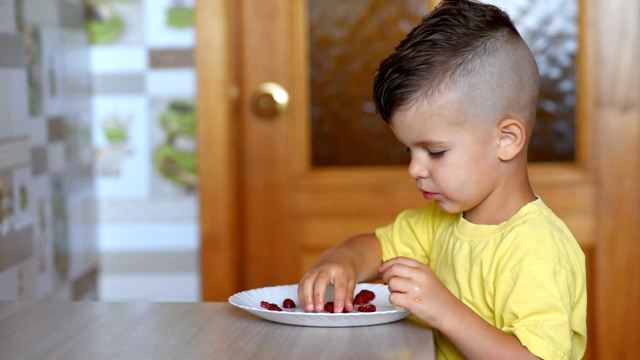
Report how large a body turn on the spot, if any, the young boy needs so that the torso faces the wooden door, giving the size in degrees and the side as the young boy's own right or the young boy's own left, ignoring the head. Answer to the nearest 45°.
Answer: approximately 135° to the young boy's own right

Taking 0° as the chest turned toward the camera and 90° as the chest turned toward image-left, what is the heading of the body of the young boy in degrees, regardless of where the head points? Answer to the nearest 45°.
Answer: approximately 45°

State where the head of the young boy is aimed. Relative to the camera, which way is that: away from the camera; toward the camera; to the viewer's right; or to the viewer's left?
to the viewer's left

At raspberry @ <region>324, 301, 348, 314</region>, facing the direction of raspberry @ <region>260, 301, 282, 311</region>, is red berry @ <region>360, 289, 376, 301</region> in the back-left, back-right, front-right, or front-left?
back-right
